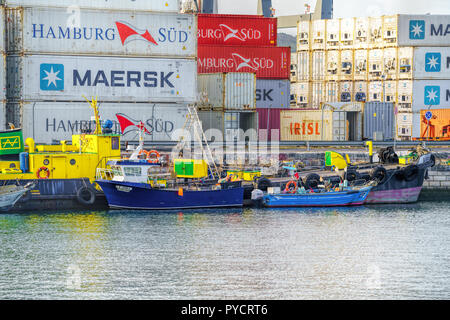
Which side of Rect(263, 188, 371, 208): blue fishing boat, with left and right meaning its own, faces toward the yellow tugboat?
back

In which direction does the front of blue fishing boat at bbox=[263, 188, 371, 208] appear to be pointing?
to the viewer's right

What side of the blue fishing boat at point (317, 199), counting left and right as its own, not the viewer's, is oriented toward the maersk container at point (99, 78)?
back

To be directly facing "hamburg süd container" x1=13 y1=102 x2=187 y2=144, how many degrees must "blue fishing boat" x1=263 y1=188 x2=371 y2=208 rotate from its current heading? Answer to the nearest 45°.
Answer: approximately 180°
